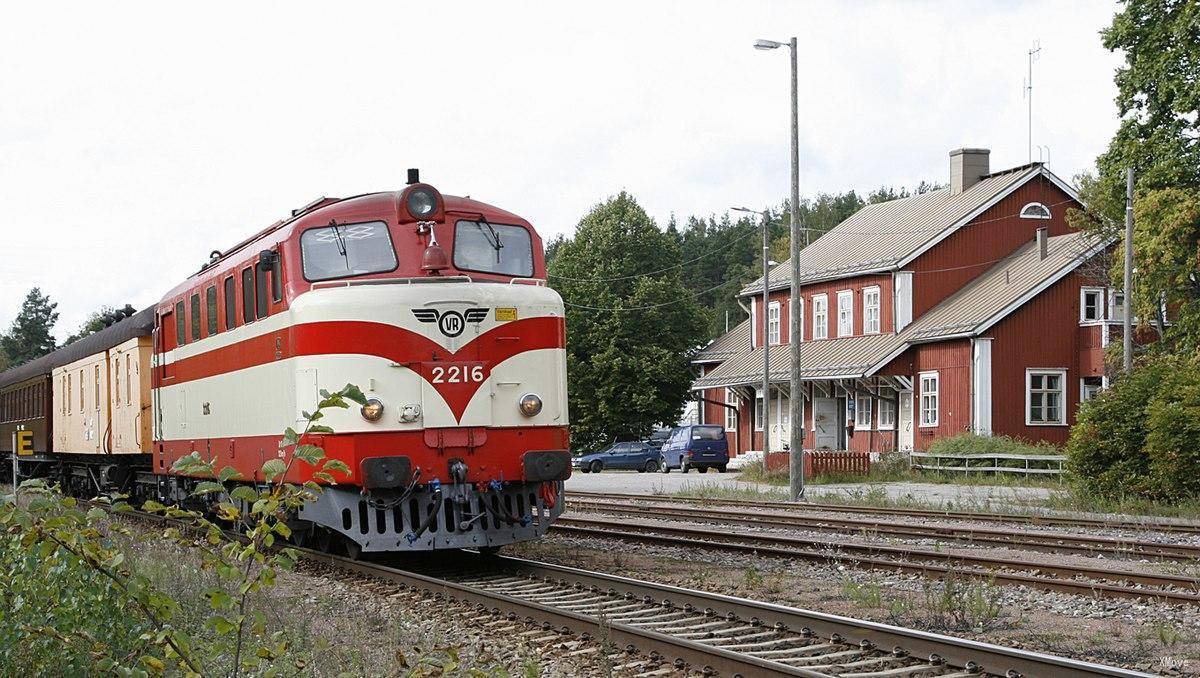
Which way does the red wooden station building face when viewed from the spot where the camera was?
facing the viewer and to the left of the viewer

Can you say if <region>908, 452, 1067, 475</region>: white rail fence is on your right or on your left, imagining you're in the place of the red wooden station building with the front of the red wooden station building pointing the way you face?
on your left

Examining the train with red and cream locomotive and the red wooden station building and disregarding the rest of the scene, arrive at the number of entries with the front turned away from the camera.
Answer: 0

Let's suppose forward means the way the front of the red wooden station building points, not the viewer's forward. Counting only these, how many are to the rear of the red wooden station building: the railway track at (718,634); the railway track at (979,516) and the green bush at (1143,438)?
0

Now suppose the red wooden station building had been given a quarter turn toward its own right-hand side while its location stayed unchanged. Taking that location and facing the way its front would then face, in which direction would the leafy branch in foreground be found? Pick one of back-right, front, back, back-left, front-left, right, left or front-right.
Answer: back-left

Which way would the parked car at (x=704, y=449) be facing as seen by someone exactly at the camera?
facing away from the viewer and to the left of the viewer

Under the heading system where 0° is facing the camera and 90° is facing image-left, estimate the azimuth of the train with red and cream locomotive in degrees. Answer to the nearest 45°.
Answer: approximately 315°

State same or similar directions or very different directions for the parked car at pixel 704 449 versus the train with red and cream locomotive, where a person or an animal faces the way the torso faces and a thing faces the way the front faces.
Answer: very different directions

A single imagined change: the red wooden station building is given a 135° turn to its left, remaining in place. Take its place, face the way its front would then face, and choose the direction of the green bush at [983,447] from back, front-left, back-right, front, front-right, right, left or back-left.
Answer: right

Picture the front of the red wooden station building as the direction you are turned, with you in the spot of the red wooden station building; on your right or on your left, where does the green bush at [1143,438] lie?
on your left

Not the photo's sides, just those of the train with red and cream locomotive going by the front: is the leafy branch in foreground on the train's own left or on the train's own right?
on the train's own right

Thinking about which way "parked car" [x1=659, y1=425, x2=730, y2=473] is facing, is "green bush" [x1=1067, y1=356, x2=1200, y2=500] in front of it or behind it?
behind

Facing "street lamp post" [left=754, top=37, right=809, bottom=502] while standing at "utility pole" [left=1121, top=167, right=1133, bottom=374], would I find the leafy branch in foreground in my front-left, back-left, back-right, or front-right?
front-left
